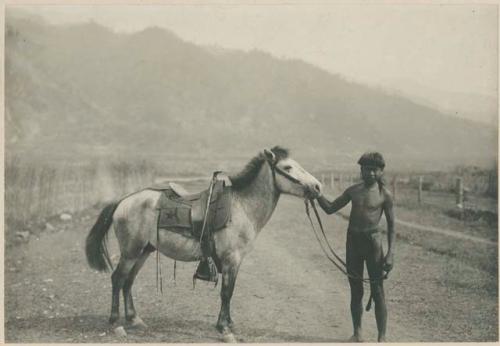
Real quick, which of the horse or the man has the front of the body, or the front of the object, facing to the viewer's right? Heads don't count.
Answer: the horse

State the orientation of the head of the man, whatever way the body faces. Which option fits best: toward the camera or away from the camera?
toward the camera

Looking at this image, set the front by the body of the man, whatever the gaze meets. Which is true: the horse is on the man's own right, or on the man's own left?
on the man's own right

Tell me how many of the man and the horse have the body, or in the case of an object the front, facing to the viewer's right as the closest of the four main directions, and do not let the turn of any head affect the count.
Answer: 1

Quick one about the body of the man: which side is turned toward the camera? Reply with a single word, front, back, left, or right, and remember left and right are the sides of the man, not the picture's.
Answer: front

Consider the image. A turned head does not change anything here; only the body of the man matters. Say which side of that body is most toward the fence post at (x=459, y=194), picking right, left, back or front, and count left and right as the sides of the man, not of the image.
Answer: back

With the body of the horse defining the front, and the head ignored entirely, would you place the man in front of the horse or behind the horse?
in front

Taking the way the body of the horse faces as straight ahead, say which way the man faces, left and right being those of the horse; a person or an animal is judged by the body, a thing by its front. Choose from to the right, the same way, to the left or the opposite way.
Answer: to the right

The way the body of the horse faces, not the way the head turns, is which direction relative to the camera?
to the viewer's right
